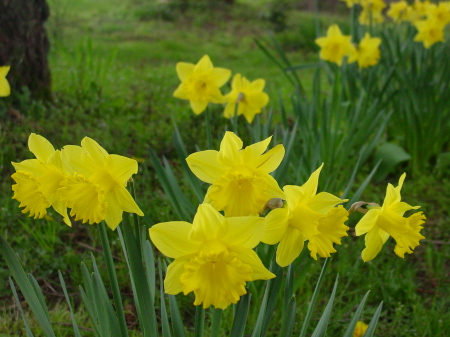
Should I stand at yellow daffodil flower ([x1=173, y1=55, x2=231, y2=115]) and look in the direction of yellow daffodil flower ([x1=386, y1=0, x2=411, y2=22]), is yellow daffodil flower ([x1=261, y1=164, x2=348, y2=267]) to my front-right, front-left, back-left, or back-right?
back-right

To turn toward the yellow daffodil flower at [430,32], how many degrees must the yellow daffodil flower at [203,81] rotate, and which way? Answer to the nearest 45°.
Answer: approximately 135° to its left
